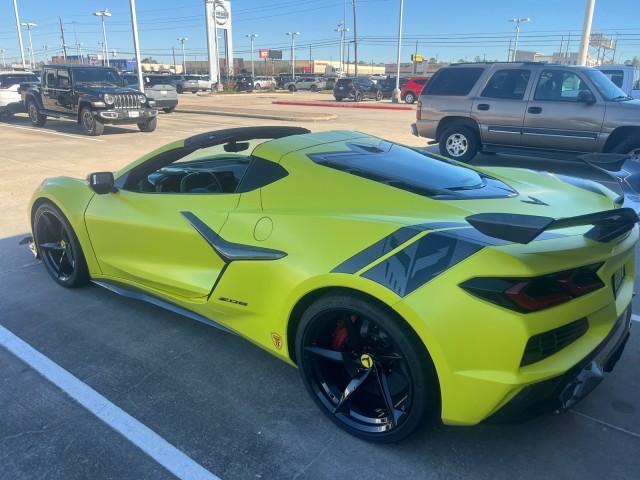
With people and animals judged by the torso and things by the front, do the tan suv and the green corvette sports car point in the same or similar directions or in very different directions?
very different directions

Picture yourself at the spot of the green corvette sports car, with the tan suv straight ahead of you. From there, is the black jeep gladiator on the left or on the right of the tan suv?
left

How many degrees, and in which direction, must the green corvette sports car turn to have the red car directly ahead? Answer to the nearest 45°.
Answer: approximately 45° to its right

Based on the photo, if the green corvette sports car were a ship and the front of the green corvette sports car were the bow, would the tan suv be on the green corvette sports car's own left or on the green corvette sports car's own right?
on the green corvette sports car's own right

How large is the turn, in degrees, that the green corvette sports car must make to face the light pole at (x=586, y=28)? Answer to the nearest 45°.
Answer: approximately 90° to its right

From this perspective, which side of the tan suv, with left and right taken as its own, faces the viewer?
right

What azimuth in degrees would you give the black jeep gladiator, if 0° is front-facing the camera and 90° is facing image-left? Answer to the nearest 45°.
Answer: approximately 315°

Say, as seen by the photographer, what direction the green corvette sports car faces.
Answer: facing away from the viewer and to the left of the viewer

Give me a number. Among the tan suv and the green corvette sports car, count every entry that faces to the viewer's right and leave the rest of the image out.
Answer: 1

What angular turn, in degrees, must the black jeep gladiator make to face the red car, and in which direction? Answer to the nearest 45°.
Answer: approximately 90° to its left

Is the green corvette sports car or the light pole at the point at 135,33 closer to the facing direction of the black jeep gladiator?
the green corvette sports car

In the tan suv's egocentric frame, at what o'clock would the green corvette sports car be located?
The green corvette sports car is roughly at 3 o'clock from the tan suv.

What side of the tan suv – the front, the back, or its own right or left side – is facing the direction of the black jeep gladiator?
back

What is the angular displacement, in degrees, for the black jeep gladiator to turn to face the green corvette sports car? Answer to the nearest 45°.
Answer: approximately 45° to its right
